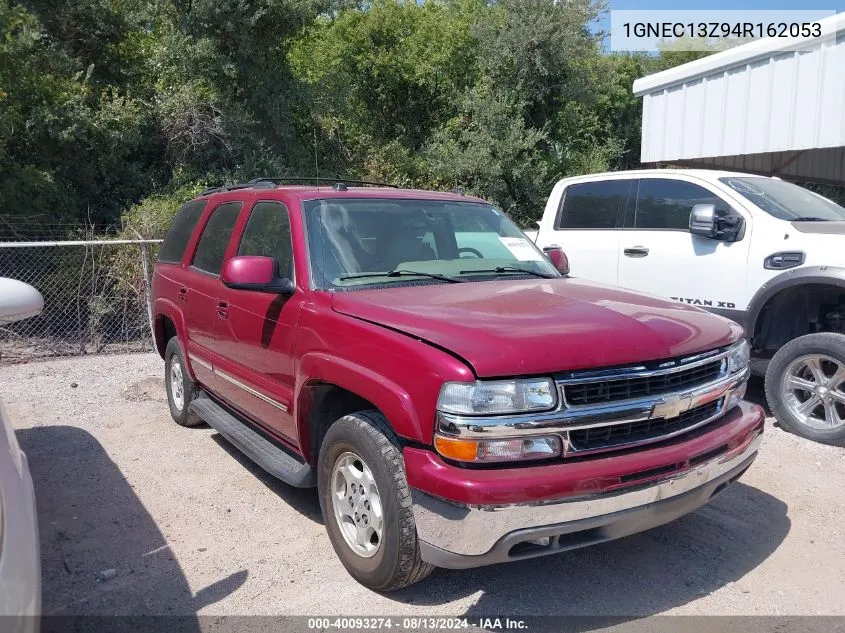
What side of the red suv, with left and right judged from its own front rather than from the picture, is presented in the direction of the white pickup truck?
left

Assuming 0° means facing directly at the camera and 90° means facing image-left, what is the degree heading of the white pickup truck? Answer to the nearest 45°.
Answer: approximately 315°

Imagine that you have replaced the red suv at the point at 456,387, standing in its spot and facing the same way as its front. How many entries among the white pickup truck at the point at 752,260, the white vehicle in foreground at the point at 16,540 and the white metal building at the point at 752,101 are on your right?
1

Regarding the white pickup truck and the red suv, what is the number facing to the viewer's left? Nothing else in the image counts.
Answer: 0

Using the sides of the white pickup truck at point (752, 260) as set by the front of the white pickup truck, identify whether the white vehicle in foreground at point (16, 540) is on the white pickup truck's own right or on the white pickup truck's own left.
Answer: on the white pickup truck's own right

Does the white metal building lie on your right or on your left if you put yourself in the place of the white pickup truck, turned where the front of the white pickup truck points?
on your left

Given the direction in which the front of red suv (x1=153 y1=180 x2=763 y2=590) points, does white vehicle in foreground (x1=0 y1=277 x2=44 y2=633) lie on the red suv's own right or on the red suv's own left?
on the red suv's own right

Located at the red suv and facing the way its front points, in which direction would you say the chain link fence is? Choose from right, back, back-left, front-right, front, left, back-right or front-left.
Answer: back

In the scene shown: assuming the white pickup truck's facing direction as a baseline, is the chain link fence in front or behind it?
behind

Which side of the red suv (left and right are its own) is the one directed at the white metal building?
left
